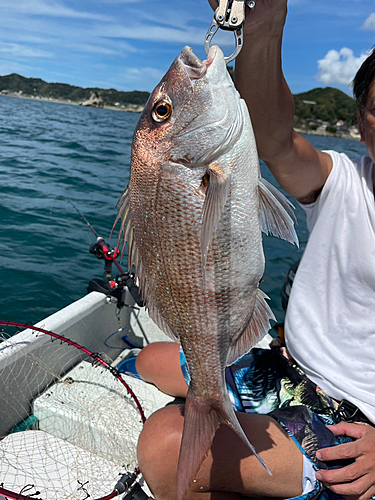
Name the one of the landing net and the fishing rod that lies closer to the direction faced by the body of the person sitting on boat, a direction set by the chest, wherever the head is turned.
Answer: the landing net

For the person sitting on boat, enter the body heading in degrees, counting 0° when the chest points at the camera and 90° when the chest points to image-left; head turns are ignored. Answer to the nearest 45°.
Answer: approximately 45°

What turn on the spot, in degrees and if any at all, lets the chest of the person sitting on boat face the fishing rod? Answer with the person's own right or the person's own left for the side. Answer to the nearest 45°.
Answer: approximately 90° to the person's own right

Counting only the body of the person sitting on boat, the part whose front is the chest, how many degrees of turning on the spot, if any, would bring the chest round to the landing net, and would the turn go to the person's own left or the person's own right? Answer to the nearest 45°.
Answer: approximately 45° to the person's own right
